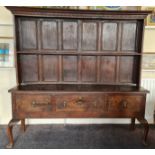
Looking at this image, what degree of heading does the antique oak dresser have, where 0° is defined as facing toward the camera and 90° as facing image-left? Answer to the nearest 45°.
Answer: approximately 0°
